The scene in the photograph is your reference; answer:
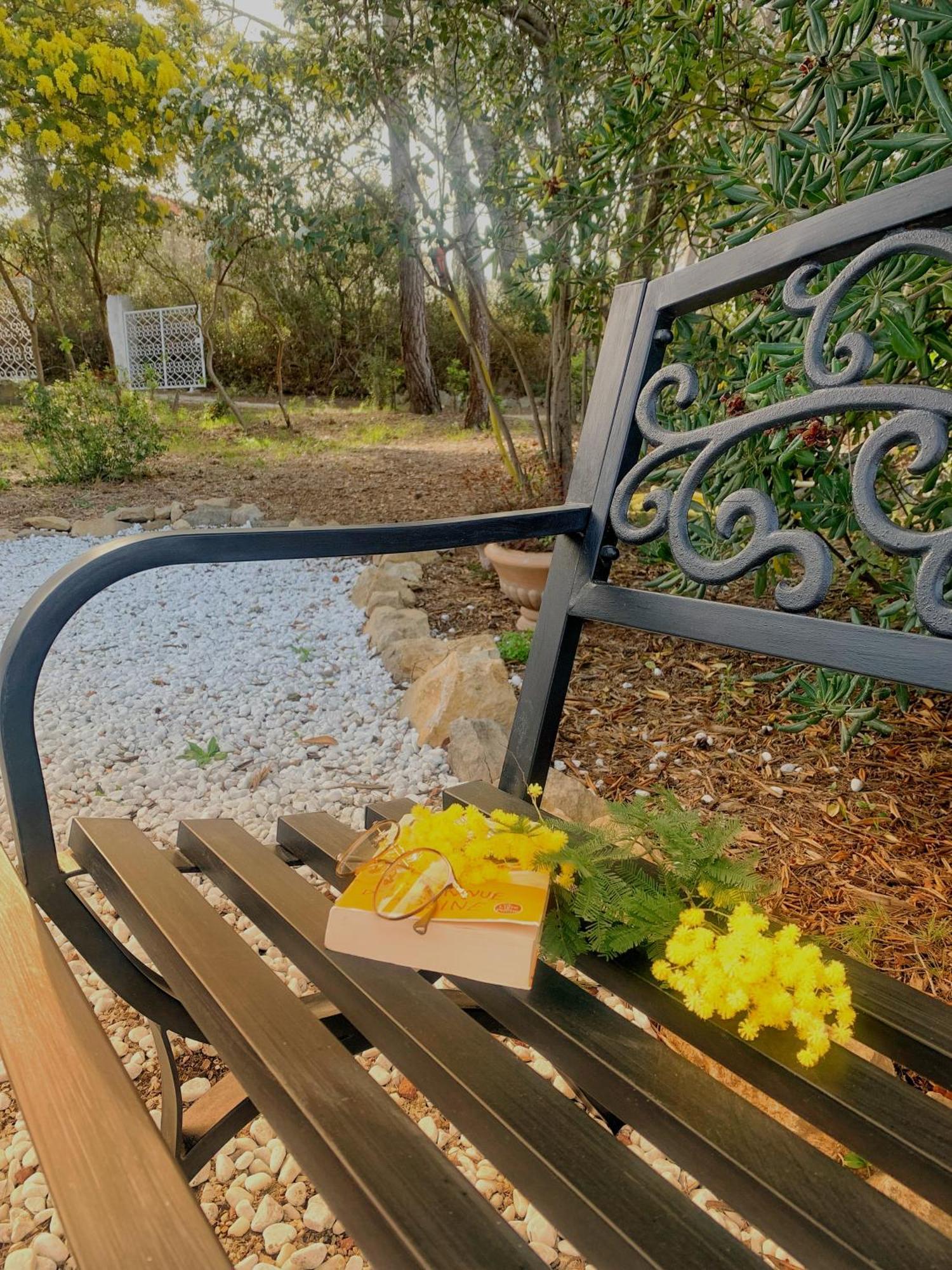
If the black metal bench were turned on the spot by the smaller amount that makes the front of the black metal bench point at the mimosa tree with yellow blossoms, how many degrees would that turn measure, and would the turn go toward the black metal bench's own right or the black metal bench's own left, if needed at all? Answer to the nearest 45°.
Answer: approximately 90° to the black metal bench's own right

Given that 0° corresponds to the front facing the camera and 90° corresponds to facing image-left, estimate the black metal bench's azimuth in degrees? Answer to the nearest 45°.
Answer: approximately 45°

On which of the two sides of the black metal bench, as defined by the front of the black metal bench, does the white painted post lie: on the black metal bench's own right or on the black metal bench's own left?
on the black metal bench's own right

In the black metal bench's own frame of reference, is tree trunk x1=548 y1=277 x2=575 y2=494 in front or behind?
behind

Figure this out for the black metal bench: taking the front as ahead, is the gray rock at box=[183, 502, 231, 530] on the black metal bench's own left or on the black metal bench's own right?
on the black metal bench's own right
